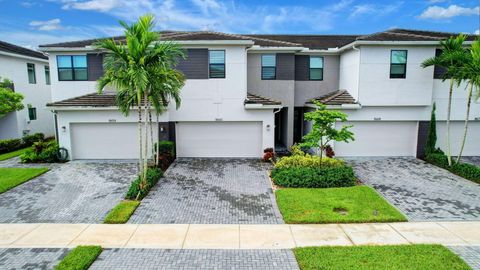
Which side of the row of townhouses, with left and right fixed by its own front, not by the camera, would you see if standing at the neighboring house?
right

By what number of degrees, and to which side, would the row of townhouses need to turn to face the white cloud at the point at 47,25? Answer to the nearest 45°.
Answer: approximately 135° to its right

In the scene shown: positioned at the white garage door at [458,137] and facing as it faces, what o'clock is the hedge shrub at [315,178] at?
The hedge shrub is roughly at 1 o'clock from the white garage door.

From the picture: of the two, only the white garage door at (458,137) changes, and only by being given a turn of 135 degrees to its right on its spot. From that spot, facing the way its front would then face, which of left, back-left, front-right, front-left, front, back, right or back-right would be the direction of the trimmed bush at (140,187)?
left

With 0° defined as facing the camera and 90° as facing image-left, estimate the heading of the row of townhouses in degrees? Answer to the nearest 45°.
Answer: approximately 0°

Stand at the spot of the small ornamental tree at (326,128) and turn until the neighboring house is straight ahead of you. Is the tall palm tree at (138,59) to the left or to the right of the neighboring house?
left

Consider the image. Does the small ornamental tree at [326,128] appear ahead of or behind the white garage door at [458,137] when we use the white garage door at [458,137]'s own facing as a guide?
ahead

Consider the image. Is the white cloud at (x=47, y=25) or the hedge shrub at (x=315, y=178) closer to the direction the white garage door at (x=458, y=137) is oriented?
the hedge shrub

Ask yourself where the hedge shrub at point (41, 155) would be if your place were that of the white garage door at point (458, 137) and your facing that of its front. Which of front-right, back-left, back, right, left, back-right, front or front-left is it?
front-right

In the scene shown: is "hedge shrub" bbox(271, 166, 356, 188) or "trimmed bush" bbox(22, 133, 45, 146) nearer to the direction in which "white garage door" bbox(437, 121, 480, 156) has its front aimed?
the hedge shrub

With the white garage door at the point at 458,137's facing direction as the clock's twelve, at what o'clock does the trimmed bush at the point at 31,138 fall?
The trimmed bush is roughly at 2 o'clock from the white garage door.

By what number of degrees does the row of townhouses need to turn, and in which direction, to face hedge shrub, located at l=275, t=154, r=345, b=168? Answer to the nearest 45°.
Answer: approximately 45° to its left

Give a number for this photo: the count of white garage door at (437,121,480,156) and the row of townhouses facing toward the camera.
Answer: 2

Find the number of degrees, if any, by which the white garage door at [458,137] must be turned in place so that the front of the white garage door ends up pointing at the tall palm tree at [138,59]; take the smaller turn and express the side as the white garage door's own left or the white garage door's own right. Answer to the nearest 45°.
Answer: approximately 45° to the white garage door's own right
